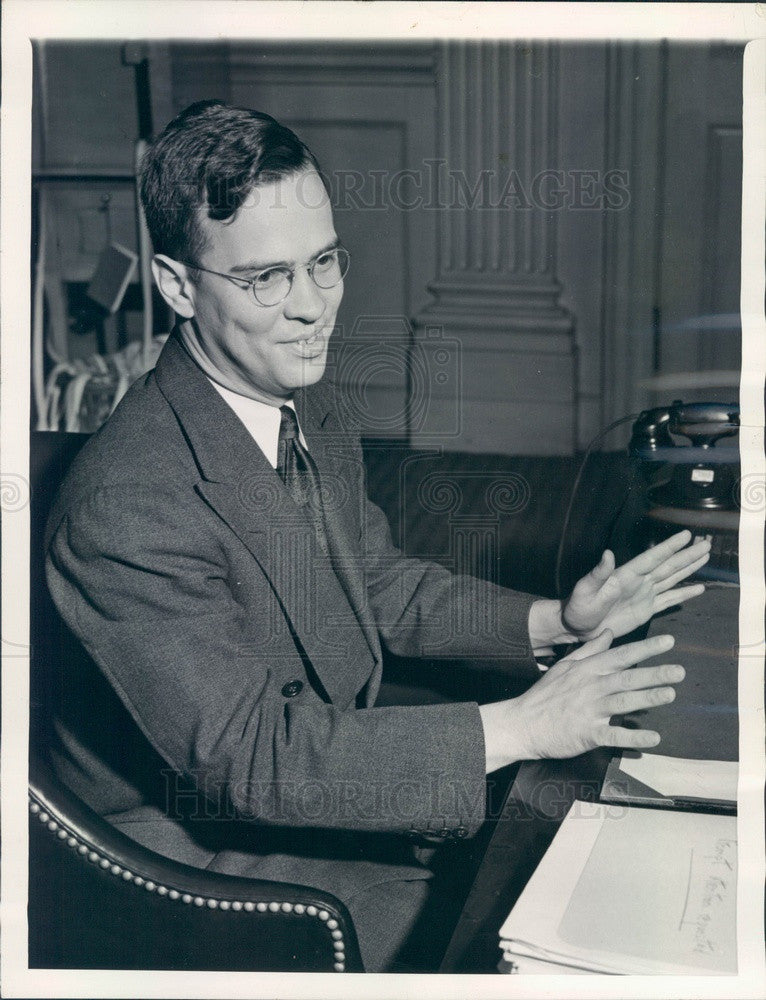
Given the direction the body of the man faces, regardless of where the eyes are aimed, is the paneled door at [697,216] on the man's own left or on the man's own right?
on the man's own left

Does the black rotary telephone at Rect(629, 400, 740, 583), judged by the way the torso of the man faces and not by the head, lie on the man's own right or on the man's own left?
on the man's own left

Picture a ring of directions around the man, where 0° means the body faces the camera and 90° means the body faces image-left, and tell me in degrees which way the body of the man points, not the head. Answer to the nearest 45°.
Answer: approximately 315°
